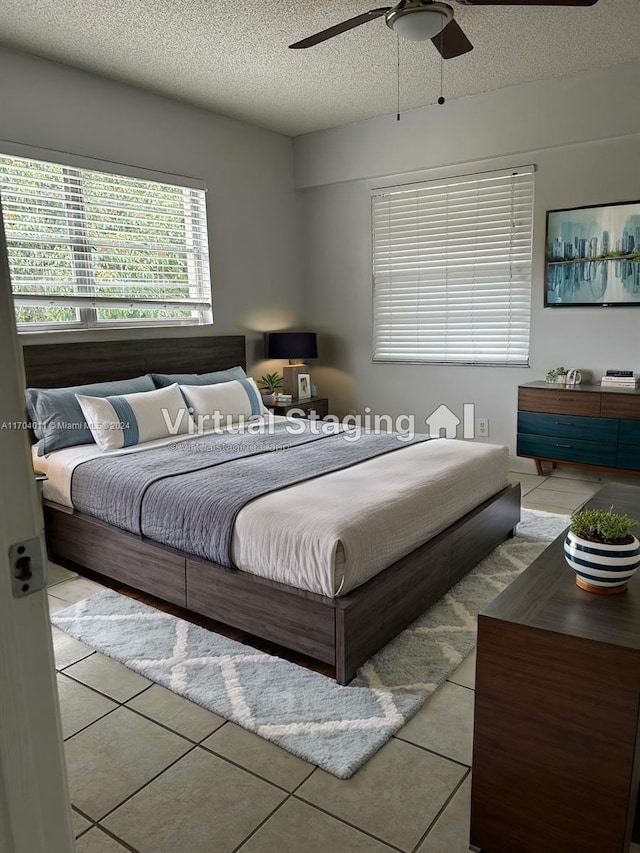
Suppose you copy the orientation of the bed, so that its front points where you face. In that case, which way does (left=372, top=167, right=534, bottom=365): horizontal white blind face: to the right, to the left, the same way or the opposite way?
to the right

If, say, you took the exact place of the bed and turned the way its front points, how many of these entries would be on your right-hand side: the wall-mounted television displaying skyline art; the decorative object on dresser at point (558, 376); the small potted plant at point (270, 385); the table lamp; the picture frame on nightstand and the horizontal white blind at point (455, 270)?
0

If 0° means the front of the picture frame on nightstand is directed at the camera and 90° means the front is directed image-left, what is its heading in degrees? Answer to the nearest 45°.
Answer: approximately 315°

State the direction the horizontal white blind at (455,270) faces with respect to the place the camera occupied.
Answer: facing the viewer and to the left of the viewer

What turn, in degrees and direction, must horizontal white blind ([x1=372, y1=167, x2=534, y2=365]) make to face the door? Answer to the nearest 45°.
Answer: approximately 45° to its left

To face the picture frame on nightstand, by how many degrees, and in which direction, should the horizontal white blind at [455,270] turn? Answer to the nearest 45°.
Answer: approximately 45° to its right

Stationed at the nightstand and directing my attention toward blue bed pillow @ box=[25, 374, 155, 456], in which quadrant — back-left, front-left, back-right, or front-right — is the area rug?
front-left

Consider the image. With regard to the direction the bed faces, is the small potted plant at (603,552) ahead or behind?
ahead

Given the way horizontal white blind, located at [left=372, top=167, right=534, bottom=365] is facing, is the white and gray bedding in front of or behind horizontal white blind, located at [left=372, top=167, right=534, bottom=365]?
in front

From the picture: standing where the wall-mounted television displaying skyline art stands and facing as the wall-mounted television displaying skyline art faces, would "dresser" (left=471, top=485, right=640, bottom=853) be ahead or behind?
ahead

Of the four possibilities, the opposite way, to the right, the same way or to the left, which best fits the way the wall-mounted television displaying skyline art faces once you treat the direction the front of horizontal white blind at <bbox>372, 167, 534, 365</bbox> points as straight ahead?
the same way

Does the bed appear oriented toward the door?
no

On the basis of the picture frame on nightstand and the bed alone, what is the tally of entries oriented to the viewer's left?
0

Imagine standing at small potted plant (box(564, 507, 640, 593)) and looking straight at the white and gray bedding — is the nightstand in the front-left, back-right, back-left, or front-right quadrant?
front-right

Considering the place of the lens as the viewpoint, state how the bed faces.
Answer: facing the viewer and to the right of the viewer

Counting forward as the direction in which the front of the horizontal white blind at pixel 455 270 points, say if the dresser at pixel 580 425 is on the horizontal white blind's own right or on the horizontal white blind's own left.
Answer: on the horizontal white blind's own left
